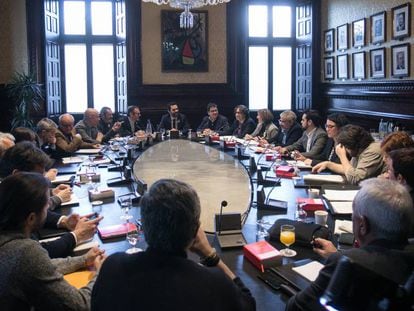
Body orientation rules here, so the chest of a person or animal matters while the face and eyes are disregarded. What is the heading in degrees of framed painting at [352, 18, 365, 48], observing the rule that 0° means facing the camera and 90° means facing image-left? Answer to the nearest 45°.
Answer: approximately 45°

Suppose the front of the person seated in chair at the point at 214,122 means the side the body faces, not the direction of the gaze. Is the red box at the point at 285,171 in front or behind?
in front

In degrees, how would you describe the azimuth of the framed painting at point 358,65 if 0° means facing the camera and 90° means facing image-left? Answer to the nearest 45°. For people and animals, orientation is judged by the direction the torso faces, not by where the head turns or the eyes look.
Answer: approximately 45°

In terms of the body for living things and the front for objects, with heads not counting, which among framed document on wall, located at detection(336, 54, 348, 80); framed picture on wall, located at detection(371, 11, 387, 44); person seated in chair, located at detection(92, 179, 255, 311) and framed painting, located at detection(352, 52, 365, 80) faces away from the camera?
the person seated in chair

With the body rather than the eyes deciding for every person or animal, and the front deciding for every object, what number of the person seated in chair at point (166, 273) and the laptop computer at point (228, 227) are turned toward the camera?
1

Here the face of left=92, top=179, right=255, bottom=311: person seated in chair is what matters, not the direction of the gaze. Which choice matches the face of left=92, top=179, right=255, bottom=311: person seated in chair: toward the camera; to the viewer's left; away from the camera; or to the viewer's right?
away from the camera

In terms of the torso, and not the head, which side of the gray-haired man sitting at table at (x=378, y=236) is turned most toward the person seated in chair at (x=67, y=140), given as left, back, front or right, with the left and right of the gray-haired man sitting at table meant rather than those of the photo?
front

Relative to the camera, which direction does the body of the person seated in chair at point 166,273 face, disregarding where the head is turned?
away from the camera

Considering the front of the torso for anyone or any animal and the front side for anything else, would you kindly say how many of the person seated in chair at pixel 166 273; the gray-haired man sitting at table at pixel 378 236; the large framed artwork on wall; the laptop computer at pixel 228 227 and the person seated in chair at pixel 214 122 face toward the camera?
3

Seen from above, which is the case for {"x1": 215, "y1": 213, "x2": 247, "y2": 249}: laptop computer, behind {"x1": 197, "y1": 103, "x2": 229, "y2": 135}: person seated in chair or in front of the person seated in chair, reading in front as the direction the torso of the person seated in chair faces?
in front

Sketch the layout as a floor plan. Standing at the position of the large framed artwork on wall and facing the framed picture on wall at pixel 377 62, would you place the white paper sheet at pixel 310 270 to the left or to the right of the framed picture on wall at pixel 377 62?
right

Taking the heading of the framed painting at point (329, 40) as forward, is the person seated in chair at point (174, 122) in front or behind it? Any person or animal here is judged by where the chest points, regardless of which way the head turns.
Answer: in front

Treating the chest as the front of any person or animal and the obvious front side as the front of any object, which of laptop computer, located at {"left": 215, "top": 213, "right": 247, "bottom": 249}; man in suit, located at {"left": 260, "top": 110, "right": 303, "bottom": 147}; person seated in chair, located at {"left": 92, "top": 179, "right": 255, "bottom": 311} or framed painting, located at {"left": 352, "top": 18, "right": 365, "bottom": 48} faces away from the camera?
the person seated in chair

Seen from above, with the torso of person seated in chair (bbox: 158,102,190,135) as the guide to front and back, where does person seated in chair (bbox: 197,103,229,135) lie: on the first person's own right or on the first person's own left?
on the first person's own left

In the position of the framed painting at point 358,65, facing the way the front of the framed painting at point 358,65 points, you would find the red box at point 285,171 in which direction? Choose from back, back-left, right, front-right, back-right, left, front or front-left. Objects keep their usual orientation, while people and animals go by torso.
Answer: front-left

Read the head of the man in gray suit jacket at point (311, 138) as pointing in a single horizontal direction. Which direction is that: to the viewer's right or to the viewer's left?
to the viewer's left

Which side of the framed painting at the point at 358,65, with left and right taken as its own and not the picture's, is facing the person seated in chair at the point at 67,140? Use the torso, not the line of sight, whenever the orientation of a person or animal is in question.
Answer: front

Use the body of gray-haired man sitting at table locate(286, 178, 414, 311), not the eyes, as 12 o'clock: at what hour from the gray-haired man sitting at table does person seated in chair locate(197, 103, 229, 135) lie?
The person seated in chair is roughly at 1 o'clock from the gray-haired man sitting at table.
